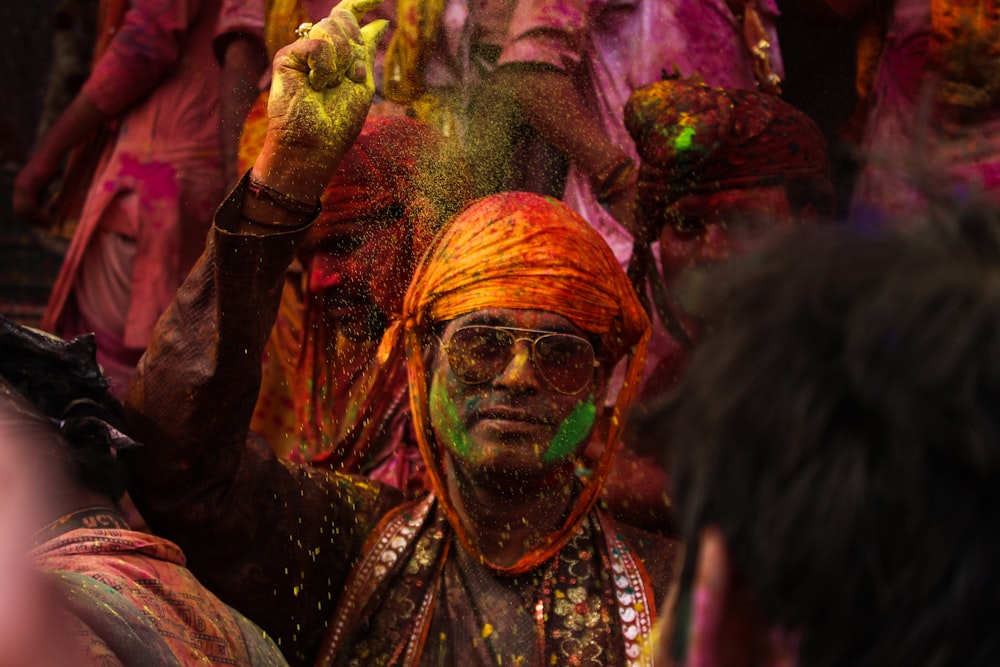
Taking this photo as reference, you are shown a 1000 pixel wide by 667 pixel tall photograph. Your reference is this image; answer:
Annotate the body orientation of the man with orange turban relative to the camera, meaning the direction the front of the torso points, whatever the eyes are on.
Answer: toward the camera

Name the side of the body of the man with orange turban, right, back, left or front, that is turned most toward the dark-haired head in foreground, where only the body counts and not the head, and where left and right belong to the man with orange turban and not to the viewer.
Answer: front

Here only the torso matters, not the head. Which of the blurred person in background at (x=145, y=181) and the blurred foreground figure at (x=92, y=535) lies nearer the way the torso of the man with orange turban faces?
the blurred foreground figure

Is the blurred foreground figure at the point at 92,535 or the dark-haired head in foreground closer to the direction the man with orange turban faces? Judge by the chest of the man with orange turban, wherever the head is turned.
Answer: the dark-haired head in foreground

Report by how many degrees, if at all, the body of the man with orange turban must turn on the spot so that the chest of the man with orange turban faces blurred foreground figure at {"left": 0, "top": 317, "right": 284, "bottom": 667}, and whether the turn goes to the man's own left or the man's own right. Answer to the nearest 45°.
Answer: approximately 90° to the man's own right

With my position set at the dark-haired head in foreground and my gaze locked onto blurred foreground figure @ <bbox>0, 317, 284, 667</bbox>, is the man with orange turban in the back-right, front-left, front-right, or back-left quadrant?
front-right

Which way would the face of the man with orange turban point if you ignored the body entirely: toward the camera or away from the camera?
toward the camera

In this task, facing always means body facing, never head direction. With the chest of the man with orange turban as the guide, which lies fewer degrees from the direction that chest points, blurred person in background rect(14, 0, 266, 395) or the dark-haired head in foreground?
the dark-haired head in foreground

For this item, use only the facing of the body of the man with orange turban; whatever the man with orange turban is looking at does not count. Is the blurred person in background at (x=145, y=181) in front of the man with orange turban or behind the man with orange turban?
behind
